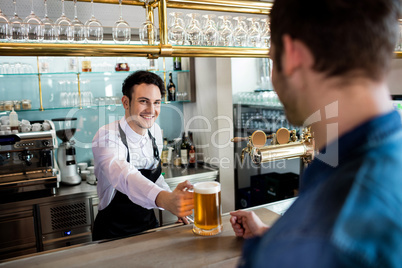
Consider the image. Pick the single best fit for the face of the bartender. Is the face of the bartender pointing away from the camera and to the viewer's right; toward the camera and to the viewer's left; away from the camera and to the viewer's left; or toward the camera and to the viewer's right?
toward the camera and to the viewer's right

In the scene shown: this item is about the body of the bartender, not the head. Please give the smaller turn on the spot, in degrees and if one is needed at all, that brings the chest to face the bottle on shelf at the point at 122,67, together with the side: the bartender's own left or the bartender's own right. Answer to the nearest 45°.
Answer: approximately 135° to the bartender's own left

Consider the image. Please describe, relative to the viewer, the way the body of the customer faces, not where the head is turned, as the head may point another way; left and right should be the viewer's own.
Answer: facing away from the viewer and to the left of the viewer

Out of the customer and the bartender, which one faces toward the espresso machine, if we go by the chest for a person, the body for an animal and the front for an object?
the customer

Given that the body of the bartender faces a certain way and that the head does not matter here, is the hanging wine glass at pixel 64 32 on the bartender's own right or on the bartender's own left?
on the bartender's own right

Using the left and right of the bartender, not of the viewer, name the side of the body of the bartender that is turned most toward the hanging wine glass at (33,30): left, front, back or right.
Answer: right

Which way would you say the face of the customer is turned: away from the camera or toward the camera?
away from the camera

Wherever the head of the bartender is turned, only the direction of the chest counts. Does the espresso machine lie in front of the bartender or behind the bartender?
behind

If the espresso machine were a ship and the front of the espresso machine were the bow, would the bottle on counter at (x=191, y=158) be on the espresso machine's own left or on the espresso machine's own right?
on the espresso machine's own left
